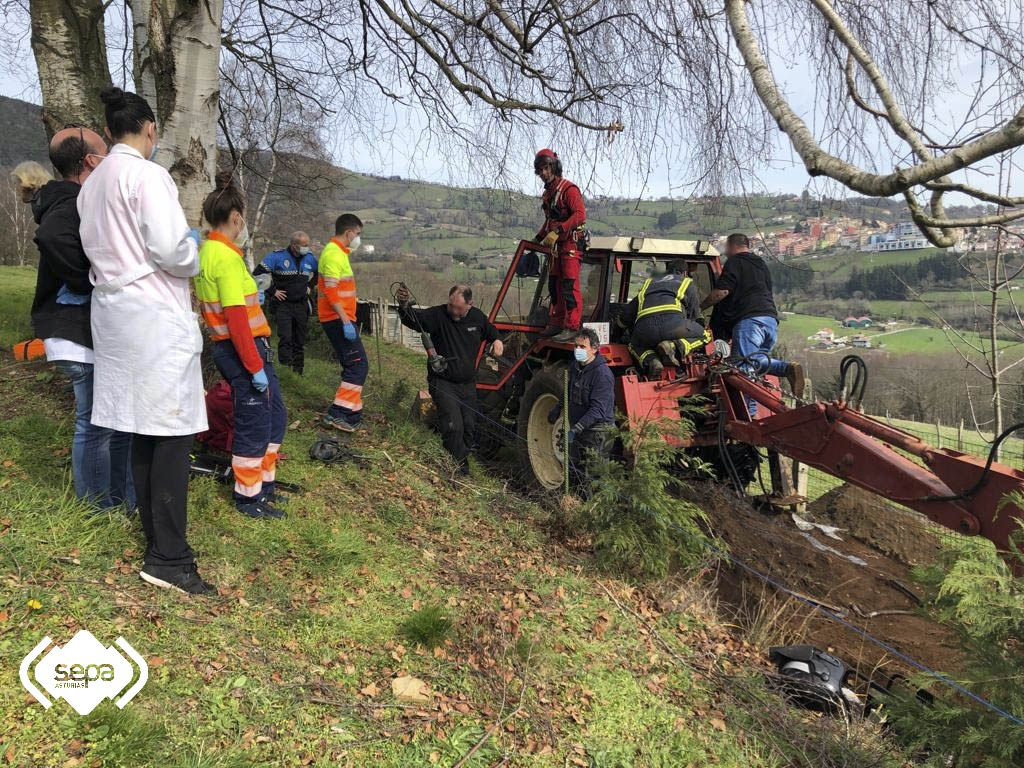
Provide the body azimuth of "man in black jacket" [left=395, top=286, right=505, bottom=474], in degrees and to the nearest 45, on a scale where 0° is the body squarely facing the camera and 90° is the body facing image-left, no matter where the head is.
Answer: approximately 0°

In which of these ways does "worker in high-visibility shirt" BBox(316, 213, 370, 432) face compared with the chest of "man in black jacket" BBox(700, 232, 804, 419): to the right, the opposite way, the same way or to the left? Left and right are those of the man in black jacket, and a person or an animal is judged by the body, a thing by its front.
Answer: to the right

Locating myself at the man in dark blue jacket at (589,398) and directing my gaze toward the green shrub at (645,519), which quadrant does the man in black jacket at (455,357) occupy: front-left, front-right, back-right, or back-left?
back-right

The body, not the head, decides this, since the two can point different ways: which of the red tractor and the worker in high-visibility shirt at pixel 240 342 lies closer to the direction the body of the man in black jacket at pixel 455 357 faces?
the worker in high-visibility shirt

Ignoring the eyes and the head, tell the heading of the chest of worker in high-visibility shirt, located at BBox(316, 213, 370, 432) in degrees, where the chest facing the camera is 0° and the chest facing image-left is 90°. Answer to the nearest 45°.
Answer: approximately 270°

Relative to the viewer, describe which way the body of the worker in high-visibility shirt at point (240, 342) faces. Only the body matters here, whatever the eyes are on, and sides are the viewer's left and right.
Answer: facing to the right of the viewer

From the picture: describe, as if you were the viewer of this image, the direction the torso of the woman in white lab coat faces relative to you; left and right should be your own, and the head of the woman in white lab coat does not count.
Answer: facing away from the viewer and to the right of the viewer

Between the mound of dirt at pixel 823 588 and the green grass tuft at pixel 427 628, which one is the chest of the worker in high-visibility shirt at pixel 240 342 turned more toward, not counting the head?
the mound of dirt

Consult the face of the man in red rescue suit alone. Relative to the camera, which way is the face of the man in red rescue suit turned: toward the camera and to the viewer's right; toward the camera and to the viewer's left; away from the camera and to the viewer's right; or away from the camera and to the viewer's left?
toward the camera and to the viewer's left

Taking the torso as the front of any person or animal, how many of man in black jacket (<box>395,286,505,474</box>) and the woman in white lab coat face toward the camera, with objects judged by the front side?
1

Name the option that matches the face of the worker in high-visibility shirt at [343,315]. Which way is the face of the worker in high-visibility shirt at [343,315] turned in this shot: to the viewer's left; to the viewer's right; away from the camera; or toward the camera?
to the viewer's right

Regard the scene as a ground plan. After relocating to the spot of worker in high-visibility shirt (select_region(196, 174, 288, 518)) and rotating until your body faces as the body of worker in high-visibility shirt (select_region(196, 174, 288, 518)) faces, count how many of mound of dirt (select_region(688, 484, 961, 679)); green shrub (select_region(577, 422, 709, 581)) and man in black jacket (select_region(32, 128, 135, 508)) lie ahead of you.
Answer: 2

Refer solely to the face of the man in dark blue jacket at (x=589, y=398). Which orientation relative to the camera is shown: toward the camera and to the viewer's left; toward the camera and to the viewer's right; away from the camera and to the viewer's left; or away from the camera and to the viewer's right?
toward the camera and to the viewer's left

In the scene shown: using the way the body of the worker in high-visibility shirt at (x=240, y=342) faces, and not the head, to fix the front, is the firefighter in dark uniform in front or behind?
in front
